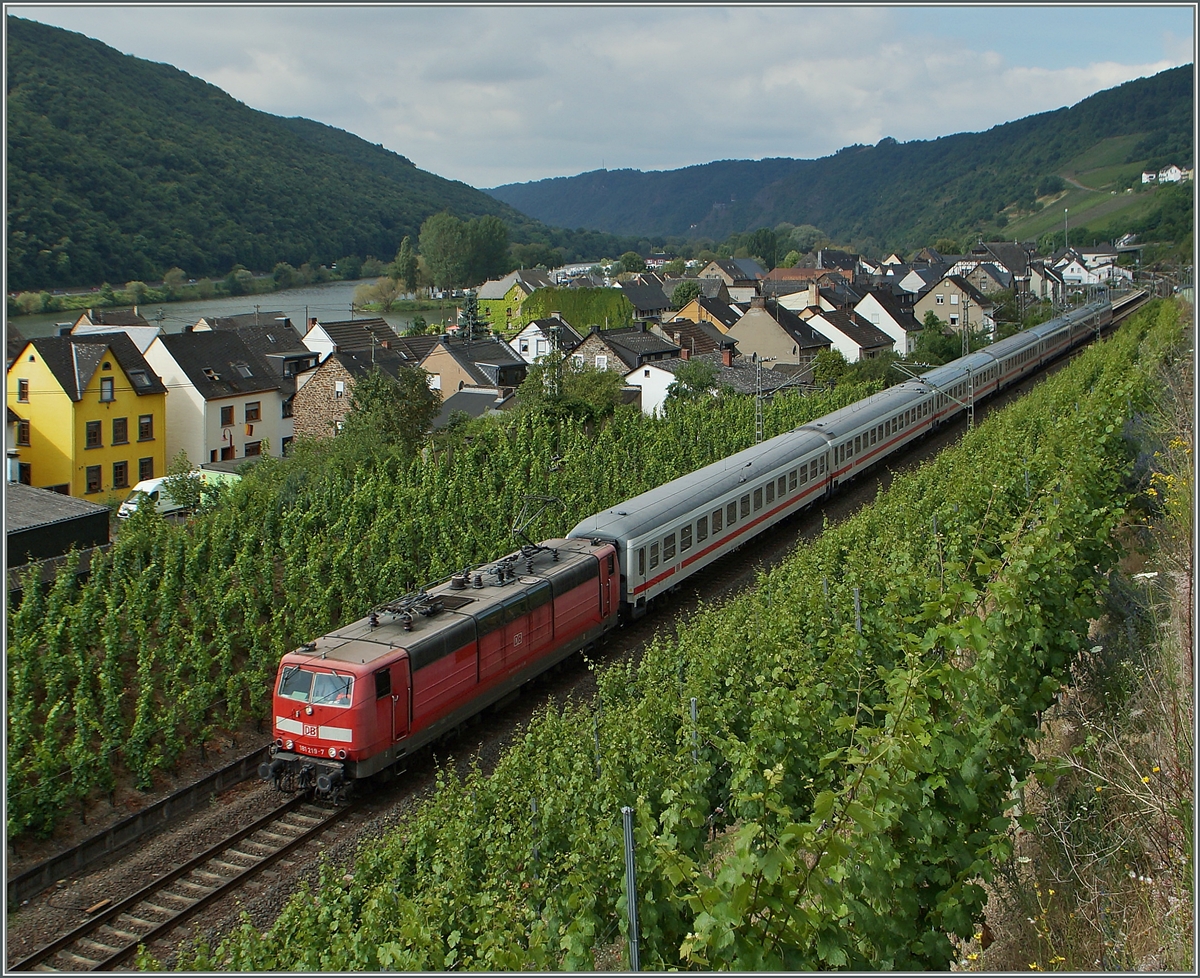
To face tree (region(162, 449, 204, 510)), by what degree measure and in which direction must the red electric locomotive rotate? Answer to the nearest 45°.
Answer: approximately 135° to its right

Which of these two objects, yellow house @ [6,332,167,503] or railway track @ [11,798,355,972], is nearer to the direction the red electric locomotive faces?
the railway track

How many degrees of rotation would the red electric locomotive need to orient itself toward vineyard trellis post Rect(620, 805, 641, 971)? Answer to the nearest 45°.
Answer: approximately 45° to its left

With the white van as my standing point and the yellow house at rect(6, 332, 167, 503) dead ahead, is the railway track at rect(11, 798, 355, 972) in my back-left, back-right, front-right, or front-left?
back-left

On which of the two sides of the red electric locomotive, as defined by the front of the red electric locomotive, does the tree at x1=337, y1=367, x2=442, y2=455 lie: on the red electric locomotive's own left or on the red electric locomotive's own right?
on the red electric locomotive's own right

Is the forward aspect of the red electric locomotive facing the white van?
no

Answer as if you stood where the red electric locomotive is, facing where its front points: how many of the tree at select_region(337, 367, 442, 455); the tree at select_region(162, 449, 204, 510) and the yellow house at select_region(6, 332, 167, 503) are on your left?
0

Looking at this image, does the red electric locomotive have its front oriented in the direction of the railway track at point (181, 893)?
yes

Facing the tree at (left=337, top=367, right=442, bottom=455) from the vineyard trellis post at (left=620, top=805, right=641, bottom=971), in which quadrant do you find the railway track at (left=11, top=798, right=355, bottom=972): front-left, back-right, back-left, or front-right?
front-left

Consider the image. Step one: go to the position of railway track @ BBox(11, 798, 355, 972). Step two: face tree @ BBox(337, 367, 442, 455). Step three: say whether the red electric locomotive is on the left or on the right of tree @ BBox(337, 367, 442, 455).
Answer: right

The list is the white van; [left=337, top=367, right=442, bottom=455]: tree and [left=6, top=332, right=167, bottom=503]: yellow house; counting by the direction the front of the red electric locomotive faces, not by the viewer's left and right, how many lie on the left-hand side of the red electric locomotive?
0

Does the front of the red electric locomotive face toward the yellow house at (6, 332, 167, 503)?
no

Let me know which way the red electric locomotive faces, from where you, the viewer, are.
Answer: facing the viewer and to the left of the viewer
